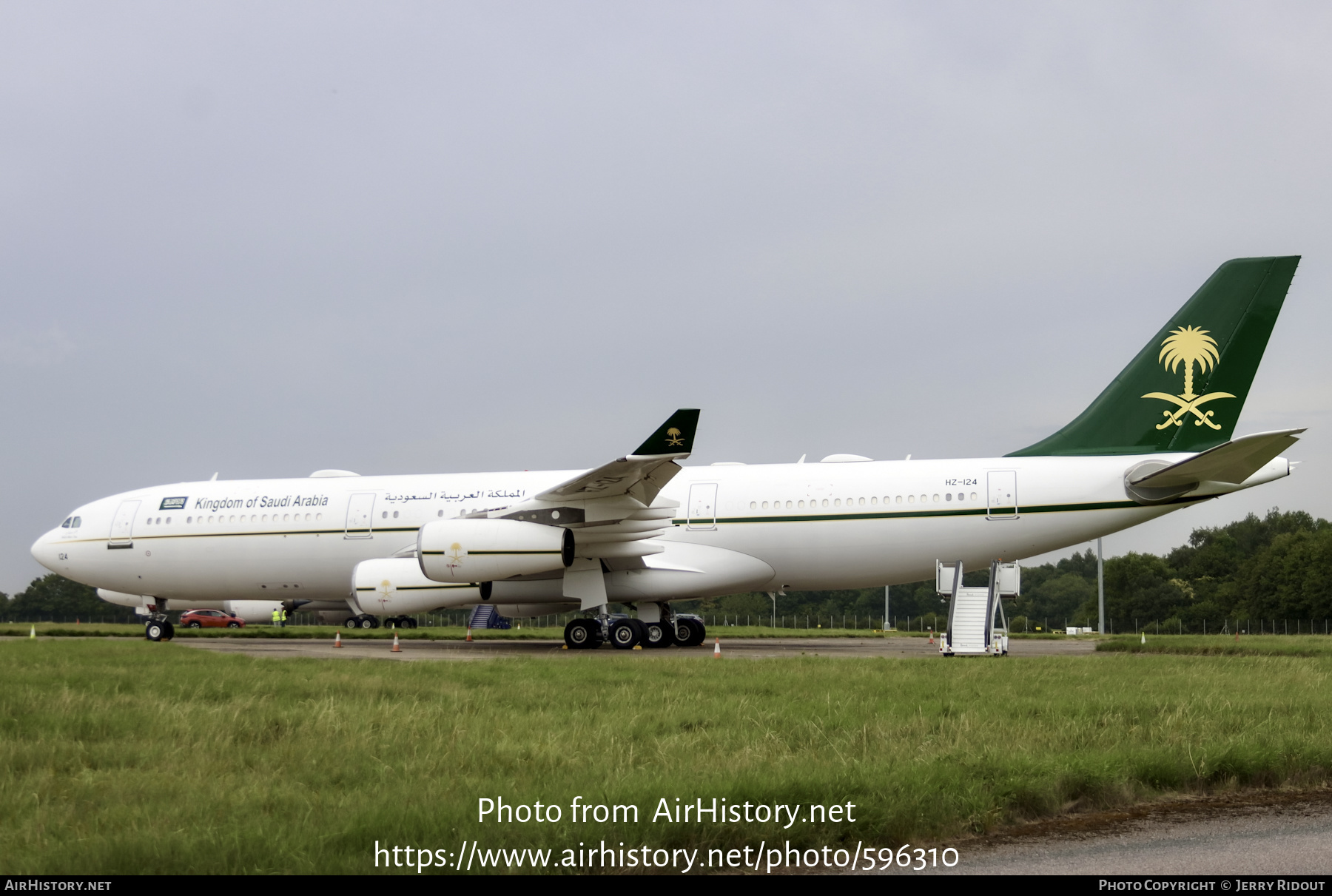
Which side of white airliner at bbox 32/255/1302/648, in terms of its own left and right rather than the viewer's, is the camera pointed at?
left
